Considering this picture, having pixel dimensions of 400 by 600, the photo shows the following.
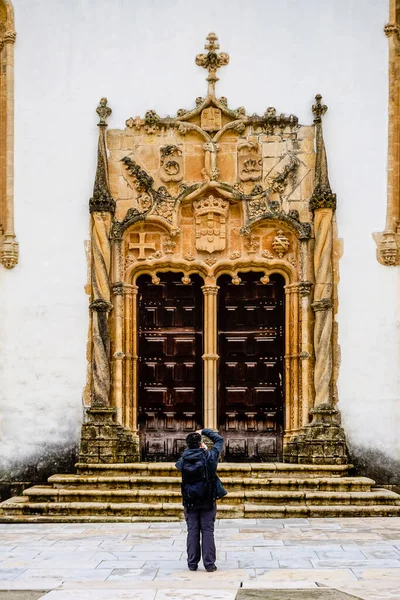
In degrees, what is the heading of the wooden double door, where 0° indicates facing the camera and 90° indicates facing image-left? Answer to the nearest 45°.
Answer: approximately 0°

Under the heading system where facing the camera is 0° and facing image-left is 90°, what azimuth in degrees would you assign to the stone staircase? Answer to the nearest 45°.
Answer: approximately 0°

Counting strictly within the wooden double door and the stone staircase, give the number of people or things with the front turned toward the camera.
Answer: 2
